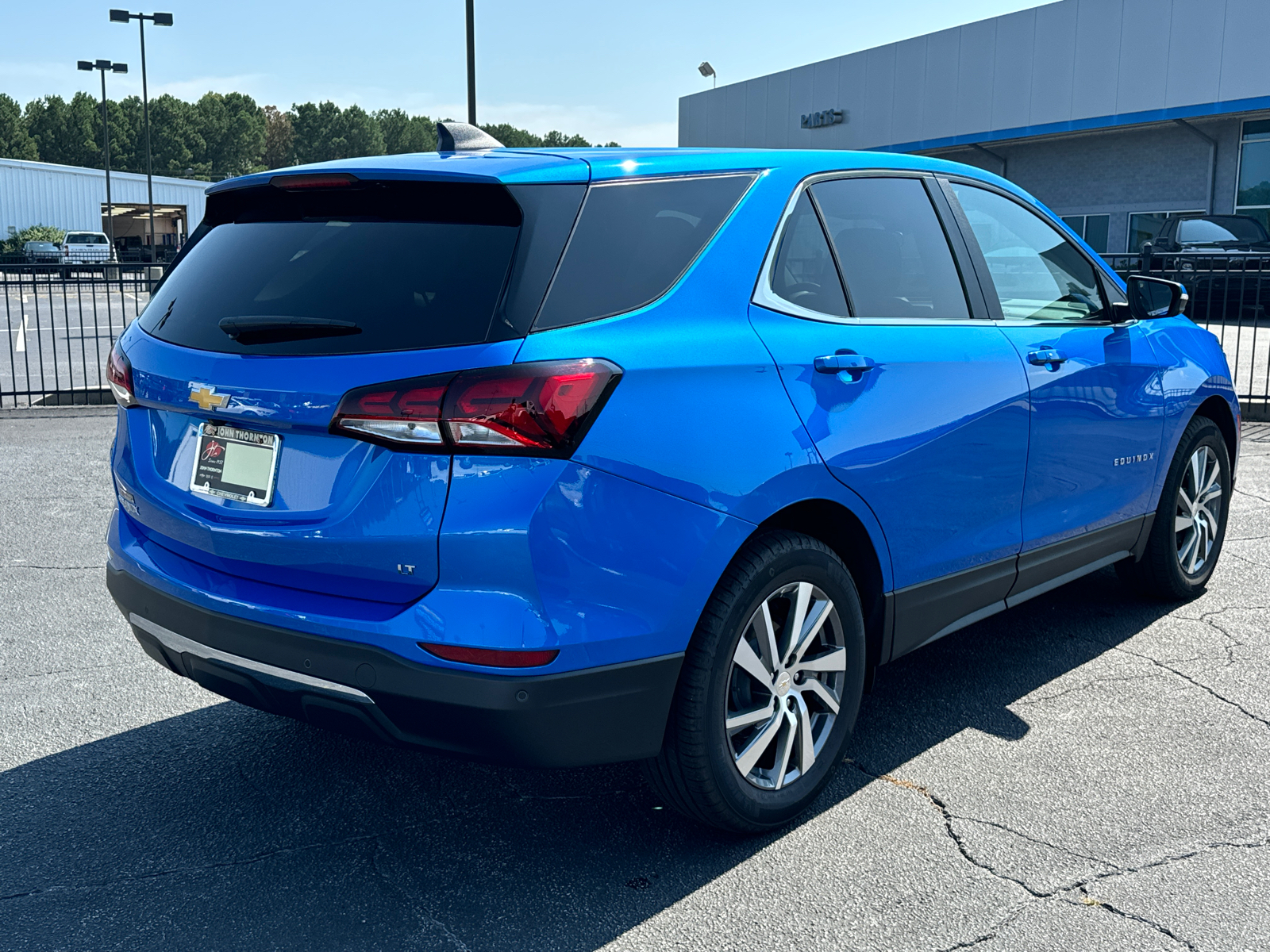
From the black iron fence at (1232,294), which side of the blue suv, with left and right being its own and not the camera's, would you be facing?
front

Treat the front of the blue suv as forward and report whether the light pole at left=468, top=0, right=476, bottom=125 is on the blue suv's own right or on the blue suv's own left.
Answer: on the blue suv's own left

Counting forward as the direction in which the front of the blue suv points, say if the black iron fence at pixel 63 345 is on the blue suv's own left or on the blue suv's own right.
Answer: on the blue suv's own left

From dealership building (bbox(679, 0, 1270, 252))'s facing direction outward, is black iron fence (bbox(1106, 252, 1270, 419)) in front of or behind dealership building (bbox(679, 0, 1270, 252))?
in front

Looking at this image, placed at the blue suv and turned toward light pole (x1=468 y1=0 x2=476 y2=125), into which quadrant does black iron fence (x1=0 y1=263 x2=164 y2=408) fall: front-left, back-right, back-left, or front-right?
front-left

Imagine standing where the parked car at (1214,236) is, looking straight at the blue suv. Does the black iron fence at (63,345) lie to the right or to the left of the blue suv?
right

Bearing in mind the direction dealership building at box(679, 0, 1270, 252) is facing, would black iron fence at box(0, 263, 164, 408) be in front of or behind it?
in front

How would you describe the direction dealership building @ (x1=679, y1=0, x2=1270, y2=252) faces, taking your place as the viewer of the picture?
facing the viewer and to the left of the viewer

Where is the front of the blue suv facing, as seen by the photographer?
facing away from the viewer and to the right of the viewer

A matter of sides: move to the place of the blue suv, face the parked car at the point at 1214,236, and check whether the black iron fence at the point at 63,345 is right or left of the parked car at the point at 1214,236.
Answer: left

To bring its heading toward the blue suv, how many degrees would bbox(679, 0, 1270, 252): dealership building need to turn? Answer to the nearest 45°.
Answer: approximately 45° to its left

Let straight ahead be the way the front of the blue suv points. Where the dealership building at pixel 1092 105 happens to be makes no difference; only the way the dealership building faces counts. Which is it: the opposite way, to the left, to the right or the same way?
the opposite way
